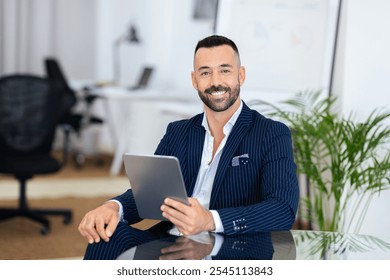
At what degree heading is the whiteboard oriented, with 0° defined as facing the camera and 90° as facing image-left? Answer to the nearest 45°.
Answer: approximately 0°

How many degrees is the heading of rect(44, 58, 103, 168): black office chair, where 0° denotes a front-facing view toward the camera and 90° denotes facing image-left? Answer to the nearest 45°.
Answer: approximately 270°

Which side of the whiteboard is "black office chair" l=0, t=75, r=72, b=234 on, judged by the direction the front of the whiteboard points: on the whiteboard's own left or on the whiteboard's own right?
on the whiteboard's own right

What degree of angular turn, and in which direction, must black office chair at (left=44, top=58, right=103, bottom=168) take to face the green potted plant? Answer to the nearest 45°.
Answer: approximately 90° to its right

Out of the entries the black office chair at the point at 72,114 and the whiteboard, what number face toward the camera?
1

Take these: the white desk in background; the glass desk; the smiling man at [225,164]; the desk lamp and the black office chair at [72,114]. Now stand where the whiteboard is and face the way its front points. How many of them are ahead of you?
2
